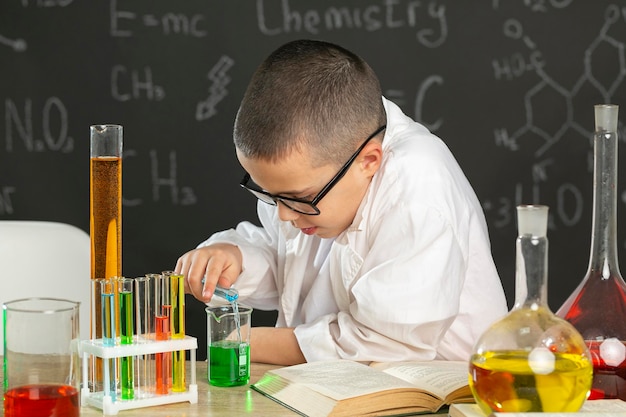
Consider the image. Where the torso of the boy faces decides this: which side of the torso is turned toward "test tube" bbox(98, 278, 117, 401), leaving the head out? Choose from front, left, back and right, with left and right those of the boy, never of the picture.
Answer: front

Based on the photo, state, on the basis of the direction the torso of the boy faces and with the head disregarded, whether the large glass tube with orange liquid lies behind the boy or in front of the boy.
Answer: in front

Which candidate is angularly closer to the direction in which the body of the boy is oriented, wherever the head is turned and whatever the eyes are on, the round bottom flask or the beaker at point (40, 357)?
the beaker

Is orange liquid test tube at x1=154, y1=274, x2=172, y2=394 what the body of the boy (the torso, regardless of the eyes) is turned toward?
yes

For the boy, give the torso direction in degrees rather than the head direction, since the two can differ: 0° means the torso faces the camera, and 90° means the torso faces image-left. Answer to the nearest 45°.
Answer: approximately 45°

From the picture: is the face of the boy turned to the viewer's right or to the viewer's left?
to the viewer's left
